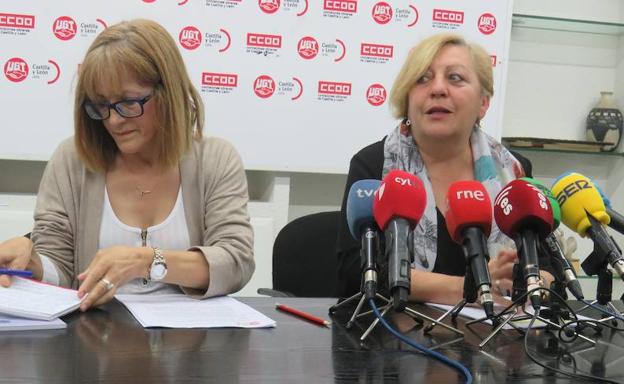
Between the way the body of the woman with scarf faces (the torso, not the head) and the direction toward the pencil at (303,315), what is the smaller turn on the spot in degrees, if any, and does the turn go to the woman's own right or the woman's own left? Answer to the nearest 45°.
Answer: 0° — they already face it

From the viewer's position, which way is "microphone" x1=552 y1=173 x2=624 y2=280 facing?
facing away from the viewer and to the left of the viewer

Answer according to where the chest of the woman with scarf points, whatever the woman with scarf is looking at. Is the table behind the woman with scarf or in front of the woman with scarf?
in front

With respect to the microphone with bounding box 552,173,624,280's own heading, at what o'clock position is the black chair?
The black chair is roughly at 12 o'clock from the microphone.

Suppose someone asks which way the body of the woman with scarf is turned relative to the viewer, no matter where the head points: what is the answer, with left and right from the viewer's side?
facing the viewer

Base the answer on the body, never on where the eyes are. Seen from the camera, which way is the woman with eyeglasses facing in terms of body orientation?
toward the camera

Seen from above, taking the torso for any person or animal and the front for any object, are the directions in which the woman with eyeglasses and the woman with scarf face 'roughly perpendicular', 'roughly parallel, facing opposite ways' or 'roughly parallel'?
roughly parallel

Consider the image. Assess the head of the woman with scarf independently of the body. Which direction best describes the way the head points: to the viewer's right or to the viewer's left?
to the viewer's left

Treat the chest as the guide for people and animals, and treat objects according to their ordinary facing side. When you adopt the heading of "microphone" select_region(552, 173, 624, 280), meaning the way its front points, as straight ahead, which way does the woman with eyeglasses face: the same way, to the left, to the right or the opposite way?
the opposite way

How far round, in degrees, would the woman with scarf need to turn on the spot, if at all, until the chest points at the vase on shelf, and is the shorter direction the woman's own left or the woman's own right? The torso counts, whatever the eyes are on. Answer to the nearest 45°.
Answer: approximately 135° to the woman's own left

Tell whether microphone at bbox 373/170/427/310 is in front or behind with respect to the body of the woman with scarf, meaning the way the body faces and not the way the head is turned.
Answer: in front

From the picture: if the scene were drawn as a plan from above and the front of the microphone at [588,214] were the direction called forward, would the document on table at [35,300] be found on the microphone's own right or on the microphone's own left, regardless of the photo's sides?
on the microphone's own left

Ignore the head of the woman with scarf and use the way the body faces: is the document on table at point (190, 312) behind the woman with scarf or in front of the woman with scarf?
in front

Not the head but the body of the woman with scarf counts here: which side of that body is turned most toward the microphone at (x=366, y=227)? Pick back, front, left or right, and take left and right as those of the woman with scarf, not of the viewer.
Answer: front

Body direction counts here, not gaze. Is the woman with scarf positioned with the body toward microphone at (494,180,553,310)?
yes
